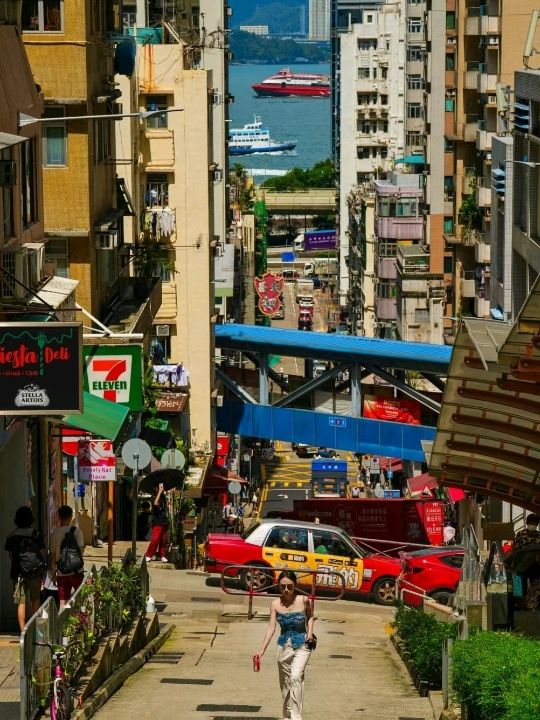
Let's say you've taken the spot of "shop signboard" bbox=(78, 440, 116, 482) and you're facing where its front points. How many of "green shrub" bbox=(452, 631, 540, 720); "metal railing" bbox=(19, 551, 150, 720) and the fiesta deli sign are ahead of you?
3

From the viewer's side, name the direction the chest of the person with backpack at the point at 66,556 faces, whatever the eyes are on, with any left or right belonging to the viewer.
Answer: facing away from the viewer

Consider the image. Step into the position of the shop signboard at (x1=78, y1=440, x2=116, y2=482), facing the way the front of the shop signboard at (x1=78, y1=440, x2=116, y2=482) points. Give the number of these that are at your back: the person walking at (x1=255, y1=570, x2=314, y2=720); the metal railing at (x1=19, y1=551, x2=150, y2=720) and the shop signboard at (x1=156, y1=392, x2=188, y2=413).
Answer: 1

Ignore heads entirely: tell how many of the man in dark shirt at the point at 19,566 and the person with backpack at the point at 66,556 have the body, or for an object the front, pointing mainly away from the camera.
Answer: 2

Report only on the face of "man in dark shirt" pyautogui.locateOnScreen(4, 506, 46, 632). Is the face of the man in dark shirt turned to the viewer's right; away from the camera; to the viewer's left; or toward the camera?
away from the camera

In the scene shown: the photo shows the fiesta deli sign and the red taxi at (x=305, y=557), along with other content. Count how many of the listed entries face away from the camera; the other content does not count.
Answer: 0

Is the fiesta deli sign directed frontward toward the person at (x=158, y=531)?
no

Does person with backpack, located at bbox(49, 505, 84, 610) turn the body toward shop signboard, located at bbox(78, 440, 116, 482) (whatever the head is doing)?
yes

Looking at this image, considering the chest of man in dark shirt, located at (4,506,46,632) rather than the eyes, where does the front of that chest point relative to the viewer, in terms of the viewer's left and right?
facing away from the viewer

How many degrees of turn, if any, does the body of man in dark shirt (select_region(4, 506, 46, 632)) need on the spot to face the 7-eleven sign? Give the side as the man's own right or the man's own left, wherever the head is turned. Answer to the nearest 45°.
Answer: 0° — they already face it

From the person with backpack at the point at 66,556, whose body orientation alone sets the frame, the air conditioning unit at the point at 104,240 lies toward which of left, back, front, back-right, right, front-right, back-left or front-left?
front

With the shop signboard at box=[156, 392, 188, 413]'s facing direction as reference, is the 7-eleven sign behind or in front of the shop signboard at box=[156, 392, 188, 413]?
in front

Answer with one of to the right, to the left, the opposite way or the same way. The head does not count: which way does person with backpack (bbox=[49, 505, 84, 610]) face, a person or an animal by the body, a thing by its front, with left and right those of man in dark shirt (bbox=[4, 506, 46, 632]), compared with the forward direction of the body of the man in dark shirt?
the same way

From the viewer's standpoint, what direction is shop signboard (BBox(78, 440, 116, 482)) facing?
toward the camera

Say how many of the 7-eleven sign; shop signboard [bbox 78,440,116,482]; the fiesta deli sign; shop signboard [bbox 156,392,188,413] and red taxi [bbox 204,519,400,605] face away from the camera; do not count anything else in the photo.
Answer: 0

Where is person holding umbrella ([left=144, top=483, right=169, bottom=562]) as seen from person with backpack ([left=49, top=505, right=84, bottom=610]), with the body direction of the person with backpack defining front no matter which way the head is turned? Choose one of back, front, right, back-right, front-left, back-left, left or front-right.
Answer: front

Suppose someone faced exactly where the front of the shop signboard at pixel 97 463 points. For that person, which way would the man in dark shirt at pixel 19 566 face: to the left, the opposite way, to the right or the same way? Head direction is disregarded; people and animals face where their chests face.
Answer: the opposite way

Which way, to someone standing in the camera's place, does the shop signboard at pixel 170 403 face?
facing the viewer
